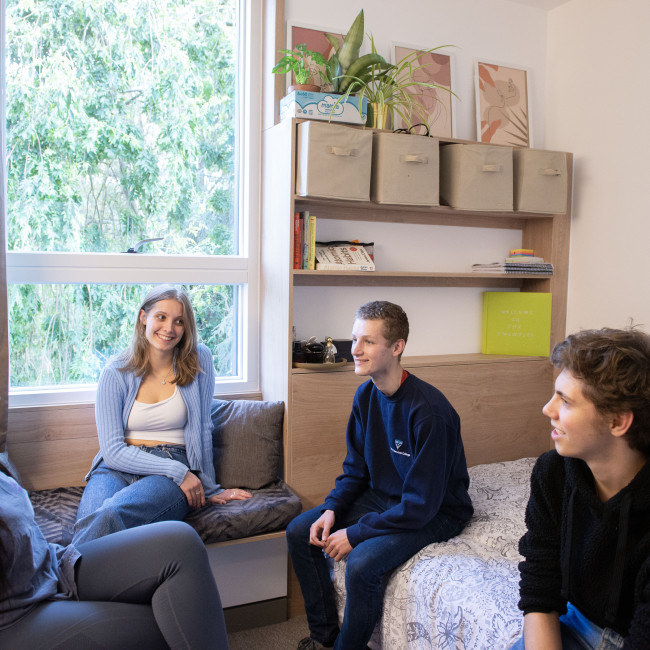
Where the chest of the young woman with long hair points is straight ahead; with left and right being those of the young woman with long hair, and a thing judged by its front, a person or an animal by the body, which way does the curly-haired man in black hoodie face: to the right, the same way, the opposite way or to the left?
to the right

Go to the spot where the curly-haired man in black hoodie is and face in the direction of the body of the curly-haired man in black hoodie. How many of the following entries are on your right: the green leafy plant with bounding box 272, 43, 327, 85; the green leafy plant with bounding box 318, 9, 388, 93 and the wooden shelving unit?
3

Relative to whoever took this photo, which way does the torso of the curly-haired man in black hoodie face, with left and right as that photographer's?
facing the viewer and to the left of the viewer

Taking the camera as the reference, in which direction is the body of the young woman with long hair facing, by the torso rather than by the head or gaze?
toward the camera

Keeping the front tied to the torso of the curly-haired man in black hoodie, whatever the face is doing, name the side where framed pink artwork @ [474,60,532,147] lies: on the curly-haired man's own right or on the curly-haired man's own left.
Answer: on the curly-haired man's own right

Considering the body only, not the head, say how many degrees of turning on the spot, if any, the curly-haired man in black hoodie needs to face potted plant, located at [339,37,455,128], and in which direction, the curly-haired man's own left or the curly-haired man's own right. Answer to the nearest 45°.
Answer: approximately 90° to the curly-haired man's own right

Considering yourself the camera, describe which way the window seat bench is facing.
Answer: facing the viewer

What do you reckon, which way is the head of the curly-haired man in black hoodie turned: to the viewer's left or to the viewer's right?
to the viewer's left

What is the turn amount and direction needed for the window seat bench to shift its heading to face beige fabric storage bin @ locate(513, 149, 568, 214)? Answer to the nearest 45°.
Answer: approximately 90° to its left

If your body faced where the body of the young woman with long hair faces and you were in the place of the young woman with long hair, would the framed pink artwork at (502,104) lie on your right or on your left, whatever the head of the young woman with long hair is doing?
on your left

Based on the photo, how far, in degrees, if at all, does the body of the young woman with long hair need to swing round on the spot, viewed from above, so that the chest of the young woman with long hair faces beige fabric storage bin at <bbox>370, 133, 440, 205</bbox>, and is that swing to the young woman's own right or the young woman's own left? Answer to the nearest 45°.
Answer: approximately 90° to the young woman's own left
